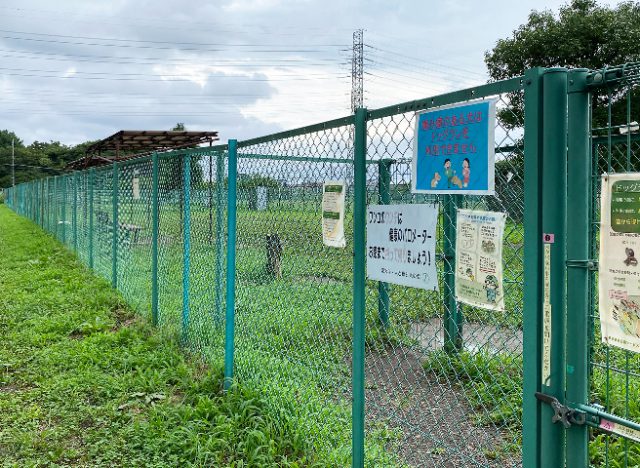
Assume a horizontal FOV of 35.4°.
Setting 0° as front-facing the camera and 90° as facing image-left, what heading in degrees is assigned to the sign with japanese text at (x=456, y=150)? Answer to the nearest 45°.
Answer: approximately 45°

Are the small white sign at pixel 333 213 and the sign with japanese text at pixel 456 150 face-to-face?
no

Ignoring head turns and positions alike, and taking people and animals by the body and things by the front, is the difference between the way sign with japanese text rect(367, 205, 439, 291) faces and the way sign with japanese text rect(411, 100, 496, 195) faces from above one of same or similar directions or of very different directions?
same or similar directions

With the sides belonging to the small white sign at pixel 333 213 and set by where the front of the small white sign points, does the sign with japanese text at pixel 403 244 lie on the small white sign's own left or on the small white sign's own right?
on the small white sign's own left

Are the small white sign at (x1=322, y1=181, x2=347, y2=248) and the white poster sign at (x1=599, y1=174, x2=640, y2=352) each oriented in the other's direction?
no

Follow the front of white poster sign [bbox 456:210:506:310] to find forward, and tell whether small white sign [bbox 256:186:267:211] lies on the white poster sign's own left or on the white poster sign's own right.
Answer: on the white poster sign's own right

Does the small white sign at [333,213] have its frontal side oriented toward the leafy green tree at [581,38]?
no

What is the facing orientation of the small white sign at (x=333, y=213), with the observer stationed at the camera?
facing the viewer and to the left of the viewer

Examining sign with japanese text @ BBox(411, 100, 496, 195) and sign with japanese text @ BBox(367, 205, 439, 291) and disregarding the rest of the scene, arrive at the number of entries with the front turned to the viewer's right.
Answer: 0

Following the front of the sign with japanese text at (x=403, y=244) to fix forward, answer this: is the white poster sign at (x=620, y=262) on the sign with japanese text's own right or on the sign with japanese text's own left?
on the sign with japanese text's own left

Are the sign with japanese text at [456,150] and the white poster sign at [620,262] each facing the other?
no

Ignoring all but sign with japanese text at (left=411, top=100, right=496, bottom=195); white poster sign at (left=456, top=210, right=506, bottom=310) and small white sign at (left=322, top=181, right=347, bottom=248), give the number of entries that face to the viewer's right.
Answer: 0

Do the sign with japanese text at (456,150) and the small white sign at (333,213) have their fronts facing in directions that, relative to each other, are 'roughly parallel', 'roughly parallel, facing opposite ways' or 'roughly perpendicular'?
roughly parallel

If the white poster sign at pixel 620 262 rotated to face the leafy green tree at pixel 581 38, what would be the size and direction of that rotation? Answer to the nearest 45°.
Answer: approximately 135° to its right

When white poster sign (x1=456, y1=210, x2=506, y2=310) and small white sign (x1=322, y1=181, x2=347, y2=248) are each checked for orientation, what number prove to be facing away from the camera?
0
